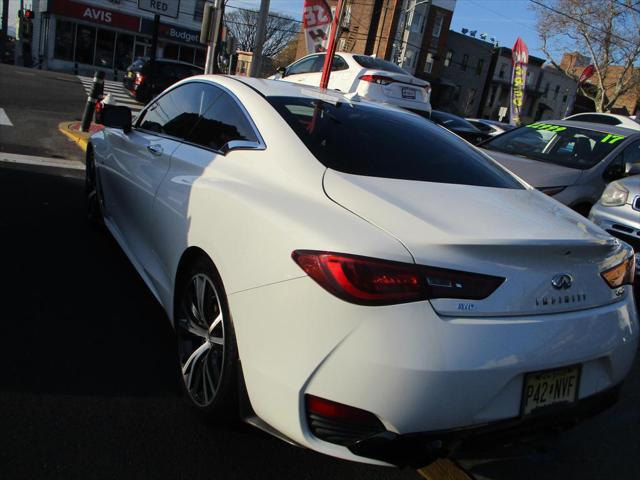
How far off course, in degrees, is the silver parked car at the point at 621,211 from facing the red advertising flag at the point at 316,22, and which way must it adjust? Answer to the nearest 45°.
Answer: approximately 90° to its right

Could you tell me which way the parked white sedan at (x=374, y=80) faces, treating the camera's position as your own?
facing away from the viewer and to the left of the viewer

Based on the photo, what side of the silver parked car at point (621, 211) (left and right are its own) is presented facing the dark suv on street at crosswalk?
right

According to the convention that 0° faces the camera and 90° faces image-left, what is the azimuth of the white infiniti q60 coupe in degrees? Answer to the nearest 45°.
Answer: approximately 135°

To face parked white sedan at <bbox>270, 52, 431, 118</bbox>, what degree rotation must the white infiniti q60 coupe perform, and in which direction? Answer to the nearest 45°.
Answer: approximately 45° to its right

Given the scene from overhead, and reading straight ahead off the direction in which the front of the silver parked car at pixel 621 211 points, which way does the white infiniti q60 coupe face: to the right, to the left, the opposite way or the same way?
to the right

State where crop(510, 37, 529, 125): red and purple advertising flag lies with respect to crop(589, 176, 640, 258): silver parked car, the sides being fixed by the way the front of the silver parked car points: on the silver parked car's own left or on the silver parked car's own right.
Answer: on the silver parked car's own right

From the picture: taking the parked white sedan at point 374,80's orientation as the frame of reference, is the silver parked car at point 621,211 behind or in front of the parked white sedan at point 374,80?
behind

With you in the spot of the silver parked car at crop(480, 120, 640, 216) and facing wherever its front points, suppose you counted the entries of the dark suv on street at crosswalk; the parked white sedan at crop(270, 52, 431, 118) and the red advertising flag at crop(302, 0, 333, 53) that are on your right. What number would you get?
3

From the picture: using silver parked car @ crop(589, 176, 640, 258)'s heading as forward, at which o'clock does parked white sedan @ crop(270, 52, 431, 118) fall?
The parked white sedan is roughly at 3 o'clock from the silver parked car.

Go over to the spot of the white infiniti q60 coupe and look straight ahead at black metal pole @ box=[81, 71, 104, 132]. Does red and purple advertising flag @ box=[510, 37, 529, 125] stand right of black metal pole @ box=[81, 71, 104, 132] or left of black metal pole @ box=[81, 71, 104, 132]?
right

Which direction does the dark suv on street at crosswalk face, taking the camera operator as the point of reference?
facing away from the viewer and to the right of the viewer

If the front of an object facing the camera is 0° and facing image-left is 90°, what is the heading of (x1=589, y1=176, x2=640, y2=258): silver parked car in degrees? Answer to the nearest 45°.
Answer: approximately 45°

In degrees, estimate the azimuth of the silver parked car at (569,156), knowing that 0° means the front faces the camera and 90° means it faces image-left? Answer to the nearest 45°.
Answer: approximately 45°
